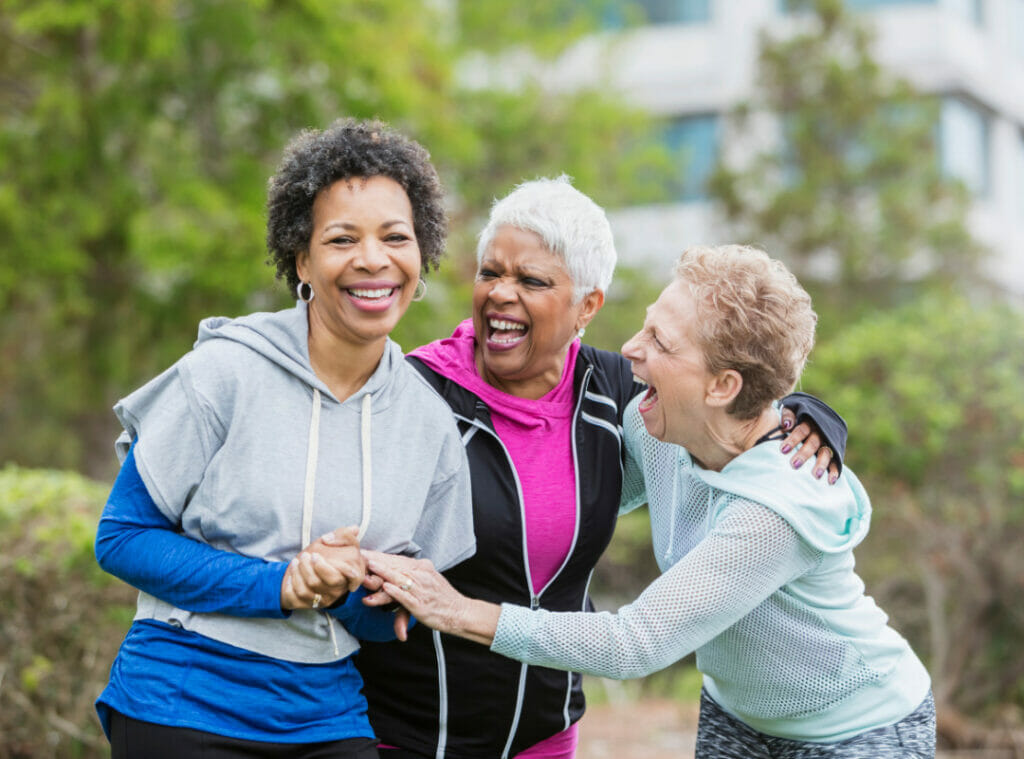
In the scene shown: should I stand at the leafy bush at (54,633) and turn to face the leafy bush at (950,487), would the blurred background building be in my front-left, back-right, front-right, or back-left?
front-left

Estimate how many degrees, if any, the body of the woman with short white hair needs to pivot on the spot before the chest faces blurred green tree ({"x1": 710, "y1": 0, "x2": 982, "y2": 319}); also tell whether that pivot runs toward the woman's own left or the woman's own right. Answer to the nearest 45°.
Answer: approximately 180°

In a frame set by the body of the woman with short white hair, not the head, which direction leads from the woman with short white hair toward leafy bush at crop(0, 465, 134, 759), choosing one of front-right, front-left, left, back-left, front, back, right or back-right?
back-right

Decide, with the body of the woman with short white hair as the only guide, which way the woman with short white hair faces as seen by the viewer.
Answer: toward the camera

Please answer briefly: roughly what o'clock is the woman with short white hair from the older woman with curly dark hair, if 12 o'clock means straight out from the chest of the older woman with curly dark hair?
The woman with short white hair is roughly at 9 o'clock from the older woman with curly dark hair.

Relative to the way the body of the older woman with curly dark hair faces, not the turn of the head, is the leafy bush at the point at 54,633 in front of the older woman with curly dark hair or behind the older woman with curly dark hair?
behind

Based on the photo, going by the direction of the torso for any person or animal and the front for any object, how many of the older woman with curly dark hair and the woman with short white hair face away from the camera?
0

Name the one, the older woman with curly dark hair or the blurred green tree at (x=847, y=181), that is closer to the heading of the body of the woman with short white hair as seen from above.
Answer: the older woman with curly dark hair

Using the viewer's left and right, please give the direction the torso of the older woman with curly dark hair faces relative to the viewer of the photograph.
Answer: facing the viewer and to the right of the viewer
